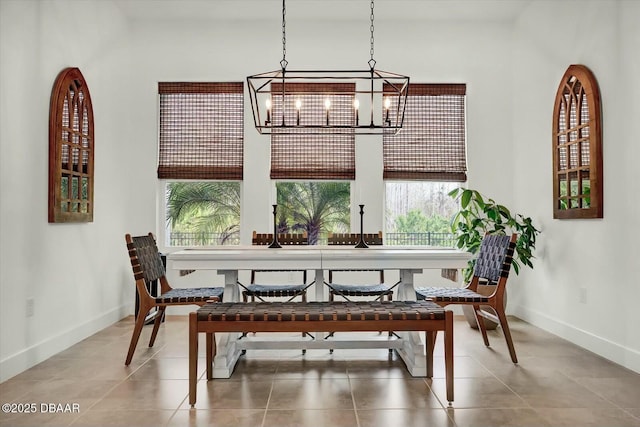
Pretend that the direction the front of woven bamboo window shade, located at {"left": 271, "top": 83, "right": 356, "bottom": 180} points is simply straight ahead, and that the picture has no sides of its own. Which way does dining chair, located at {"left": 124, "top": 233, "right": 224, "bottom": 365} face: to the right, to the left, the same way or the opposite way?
to the left

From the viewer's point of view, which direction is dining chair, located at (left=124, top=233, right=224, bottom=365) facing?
to the viewer's right

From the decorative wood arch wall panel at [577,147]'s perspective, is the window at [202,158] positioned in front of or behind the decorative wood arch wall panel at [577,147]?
in front

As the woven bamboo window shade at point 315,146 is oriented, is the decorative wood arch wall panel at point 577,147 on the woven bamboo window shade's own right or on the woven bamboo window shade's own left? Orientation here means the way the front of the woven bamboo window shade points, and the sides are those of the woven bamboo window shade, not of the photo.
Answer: on the woven bamboo window shade's own left

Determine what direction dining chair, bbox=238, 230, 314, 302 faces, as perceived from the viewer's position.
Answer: facing the viewer

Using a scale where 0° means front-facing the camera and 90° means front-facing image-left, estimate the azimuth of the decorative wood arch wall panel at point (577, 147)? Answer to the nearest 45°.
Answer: approximately 45°

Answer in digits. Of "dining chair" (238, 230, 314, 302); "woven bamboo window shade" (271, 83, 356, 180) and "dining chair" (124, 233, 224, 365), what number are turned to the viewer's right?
1

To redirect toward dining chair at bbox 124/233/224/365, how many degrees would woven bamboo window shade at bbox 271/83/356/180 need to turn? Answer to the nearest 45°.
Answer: approximately 45° to its right

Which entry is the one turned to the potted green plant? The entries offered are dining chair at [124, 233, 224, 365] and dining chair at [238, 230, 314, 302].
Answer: dining chair at [124, 233, 224, 365]

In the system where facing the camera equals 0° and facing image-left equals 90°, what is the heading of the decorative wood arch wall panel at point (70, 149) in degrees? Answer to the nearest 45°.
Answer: approximately 315°

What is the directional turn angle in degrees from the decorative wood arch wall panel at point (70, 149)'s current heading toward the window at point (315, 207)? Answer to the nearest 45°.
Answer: approximately 45° to its left

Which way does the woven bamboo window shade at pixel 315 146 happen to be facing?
toward the camera

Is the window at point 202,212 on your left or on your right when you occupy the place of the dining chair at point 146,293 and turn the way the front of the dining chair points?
on your left
